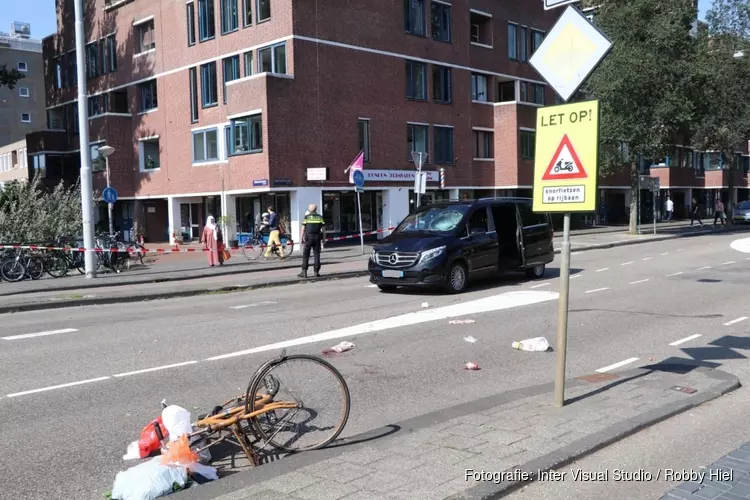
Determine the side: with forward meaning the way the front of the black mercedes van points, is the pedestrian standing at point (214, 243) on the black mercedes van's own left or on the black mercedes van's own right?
on the black mercedes van's own right

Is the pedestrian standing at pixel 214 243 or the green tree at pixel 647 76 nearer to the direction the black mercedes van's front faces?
the pedestrian standing

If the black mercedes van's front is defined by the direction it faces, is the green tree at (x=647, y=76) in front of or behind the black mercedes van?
behind

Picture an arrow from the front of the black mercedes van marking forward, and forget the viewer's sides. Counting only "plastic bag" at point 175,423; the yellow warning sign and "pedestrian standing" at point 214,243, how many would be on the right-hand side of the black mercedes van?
1

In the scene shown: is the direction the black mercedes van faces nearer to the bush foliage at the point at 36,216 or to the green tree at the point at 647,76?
the bush foliage

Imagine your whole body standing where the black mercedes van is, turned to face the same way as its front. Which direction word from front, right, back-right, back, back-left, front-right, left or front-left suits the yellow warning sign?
front-left

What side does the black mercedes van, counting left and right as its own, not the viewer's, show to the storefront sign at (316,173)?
right

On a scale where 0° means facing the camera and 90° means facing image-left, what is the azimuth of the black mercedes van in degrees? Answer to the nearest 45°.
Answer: approximately 45°

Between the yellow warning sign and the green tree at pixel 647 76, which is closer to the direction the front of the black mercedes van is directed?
the yellow warning sign

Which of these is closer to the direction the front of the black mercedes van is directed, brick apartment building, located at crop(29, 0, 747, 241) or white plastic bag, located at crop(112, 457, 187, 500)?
the white plastic bag

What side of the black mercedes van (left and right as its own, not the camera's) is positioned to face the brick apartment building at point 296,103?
right

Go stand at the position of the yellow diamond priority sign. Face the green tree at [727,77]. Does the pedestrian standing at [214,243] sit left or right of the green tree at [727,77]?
left

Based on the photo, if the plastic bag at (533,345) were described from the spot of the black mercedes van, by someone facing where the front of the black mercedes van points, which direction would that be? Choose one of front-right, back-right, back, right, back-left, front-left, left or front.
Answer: front-left

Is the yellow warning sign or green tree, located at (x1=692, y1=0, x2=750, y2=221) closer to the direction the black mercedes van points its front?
the yellow warning sign
